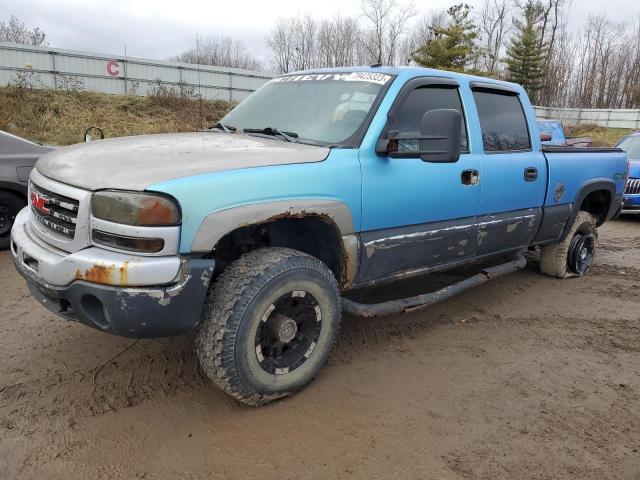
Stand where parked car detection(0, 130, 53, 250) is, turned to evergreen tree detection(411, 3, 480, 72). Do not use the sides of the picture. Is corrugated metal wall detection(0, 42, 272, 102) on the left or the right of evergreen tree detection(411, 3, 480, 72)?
left

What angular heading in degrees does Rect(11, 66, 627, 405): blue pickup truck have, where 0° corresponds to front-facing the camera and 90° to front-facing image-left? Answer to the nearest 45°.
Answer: approximately 45°

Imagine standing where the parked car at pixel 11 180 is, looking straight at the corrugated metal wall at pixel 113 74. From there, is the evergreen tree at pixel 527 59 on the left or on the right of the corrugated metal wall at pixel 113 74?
right

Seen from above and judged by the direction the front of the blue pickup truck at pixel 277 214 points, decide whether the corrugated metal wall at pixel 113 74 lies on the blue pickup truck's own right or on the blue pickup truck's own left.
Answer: on the blue pickup truck's own right

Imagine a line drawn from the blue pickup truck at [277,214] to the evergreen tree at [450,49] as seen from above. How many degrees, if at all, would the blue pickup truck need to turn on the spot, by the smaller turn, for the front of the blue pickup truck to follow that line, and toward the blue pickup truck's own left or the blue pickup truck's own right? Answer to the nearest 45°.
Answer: approximately 135° to the blue pickup truck's own right

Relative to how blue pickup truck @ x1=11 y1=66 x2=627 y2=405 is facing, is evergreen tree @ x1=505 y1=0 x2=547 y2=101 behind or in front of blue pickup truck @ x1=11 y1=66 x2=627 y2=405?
behind

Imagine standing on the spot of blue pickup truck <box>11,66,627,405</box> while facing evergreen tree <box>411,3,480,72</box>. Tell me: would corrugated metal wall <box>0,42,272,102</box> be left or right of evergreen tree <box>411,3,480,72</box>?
left
